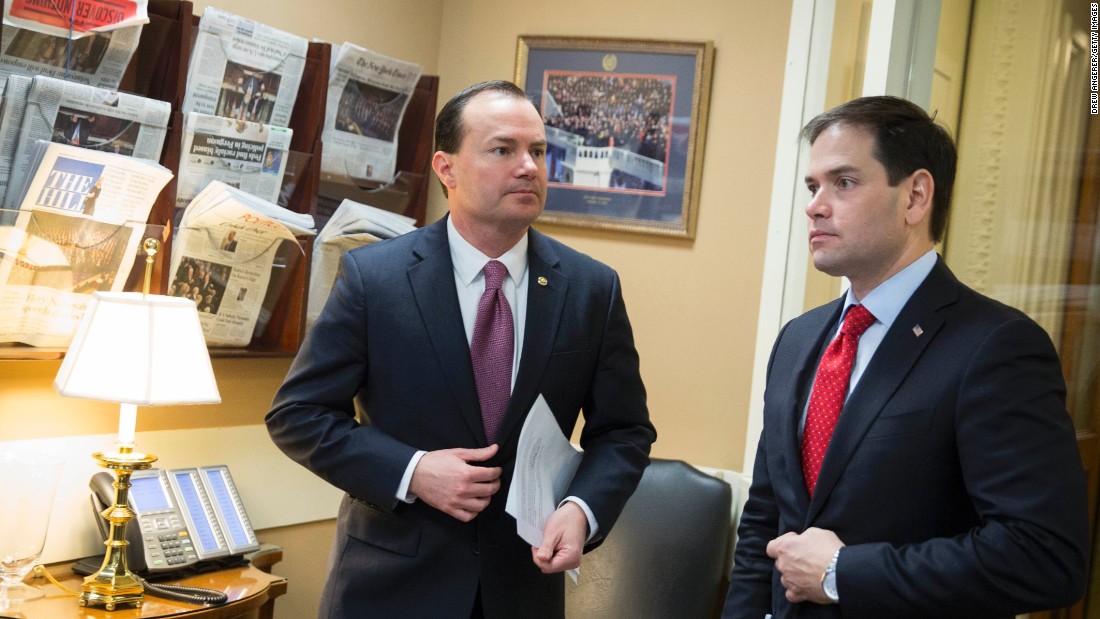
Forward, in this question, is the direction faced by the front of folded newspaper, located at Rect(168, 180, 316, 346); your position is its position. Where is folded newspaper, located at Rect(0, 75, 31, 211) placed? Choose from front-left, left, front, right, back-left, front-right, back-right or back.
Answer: front-right

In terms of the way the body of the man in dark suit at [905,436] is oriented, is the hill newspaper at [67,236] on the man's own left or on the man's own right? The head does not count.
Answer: on the man's own right

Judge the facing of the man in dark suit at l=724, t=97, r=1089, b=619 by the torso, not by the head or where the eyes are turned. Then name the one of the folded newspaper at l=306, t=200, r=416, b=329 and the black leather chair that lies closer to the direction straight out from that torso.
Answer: the folded newspaper

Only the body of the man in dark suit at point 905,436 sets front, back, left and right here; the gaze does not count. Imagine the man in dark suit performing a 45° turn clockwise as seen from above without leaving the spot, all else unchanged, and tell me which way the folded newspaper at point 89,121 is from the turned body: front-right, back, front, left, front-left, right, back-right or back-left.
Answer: front

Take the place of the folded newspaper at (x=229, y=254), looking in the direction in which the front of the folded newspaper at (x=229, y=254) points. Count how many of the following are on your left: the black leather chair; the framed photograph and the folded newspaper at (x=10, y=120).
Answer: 2

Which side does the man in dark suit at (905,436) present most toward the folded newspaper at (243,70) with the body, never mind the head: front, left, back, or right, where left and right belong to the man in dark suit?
right

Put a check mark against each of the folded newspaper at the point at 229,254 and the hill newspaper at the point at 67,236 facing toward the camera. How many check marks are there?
2

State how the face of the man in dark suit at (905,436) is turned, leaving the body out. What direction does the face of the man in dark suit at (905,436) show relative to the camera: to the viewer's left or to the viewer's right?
to the viewer's left

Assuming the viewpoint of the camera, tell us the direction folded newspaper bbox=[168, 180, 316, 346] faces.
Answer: facing the viewer

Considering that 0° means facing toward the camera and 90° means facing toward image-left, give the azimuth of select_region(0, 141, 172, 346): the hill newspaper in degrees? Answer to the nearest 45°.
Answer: approximately 0°

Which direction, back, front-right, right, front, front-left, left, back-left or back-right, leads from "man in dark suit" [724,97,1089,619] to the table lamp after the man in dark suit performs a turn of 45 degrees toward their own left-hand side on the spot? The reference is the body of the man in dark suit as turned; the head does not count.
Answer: right

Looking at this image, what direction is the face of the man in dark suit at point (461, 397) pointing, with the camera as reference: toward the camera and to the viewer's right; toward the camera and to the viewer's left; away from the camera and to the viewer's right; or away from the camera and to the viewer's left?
toward the camera and to the viewer's right

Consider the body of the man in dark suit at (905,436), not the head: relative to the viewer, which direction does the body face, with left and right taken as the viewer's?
facing the viewer and to the left of the viewer
